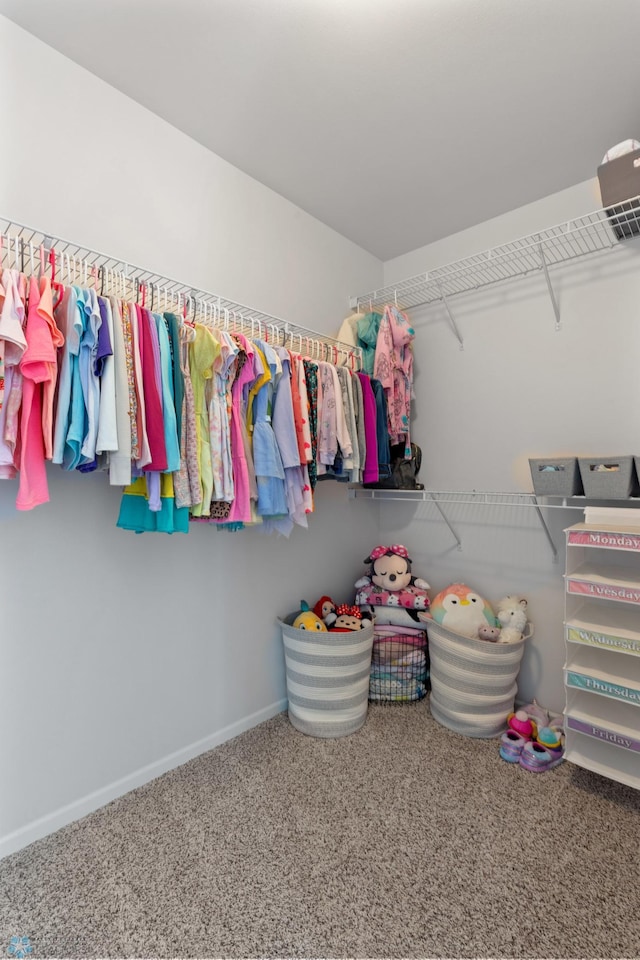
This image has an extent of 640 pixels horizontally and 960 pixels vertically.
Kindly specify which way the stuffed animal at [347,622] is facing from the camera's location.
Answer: facing the viewer

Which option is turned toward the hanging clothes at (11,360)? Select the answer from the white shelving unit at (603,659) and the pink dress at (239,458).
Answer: the white shelving unit

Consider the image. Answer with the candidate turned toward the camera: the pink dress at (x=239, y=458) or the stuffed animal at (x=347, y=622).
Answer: the stuffed animal

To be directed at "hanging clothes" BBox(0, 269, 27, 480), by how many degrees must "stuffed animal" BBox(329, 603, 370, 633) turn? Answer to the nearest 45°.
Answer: approximately 45° to its right

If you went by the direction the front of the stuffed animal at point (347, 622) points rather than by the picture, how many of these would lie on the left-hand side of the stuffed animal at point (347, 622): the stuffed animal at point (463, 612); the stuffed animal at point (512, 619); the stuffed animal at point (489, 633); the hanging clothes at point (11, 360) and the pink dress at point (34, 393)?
3

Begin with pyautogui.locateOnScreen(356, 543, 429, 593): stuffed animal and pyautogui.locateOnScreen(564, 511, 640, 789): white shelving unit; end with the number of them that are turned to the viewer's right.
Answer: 0

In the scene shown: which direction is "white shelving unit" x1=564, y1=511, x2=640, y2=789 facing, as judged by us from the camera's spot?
facing the viewer and to the left of the viewer
